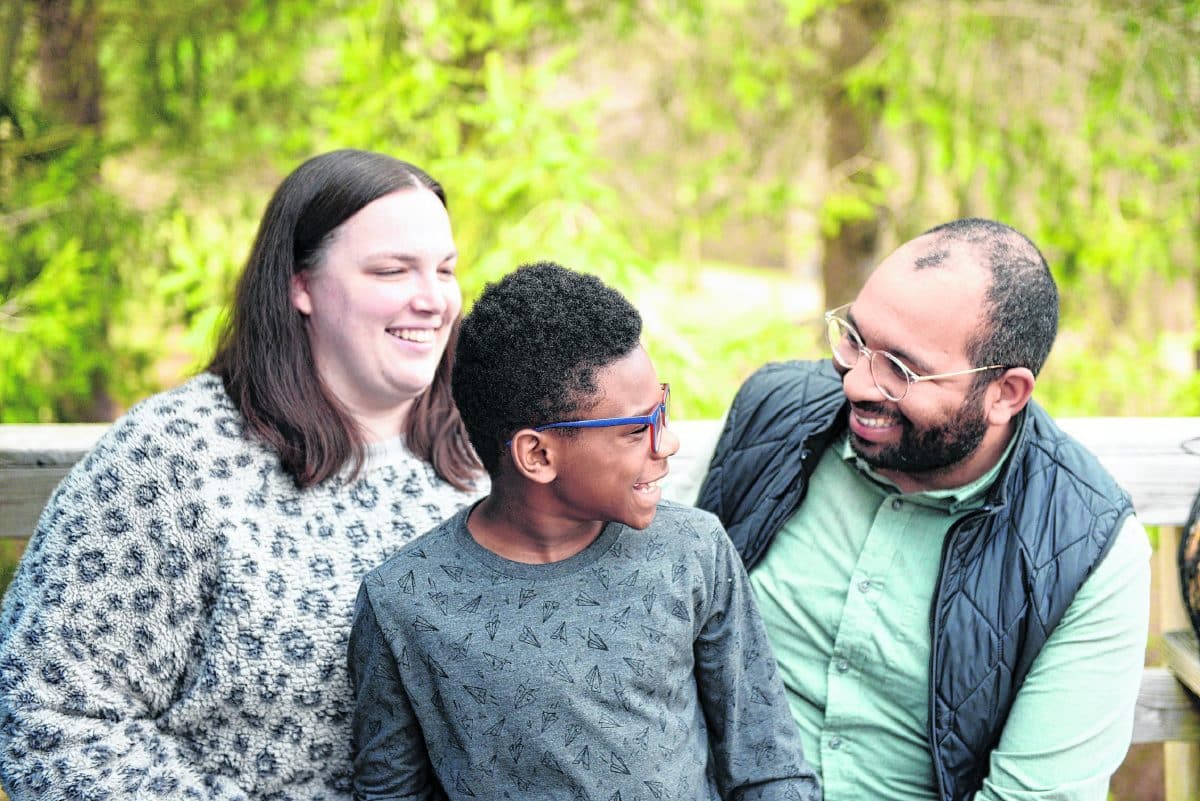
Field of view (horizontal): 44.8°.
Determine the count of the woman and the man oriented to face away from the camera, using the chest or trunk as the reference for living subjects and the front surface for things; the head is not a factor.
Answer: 0

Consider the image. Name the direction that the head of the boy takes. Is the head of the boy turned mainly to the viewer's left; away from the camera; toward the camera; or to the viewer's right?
to the viewer's right

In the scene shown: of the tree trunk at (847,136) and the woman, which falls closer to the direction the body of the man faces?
the woman

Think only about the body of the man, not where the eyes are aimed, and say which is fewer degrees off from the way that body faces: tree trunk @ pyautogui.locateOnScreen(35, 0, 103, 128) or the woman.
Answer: the woman

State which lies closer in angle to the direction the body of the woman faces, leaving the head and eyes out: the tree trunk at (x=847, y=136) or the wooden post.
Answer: the wooden post

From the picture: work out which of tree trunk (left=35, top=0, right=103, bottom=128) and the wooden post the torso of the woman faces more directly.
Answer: the wooden post

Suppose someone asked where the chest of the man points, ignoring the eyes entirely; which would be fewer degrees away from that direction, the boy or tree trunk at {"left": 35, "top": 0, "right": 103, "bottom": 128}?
the boy

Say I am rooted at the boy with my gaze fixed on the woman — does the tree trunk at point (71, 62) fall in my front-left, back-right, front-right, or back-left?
front-right

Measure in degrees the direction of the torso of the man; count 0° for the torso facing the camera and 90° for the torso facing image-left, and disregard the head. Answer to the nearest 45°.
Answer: approximately 45°

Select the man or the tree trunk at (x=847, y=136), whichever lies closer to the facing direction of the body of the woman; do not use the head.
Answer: the man

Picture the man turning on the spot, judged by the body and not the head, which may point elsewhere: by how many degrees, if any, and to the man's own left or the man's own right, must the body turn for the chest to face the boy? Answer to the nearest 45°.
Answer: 0° — they already face them

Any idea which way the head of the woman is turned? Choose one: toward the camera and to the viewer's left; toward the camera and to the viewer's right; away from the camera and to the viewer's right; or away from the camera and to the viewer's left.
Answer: toward the camera and to the viewer's right

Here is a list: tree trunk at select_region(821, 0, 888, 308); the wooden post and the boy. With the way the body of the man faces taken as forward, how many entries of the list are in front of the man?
1

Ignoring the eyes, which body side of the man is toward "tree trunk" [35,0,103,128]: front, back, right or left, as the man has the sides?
right

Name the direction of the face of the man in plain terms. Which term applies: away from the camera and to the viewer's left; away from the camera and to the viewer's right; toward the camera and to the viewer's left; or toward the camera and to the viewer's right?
toward the camera and to the viewer's left

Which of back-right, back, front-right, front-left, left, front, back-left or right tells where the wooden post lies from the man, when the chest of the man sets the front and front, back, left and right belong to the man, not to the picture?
back

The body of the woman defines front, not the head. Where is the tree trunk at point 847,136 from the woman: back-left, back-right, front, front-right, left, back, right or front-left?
left

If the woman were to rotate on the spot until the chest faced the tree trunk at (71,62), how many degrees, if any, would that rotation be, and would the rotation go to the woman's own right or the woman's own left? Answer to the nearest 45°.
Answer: approximately 135° to the woman's own left
